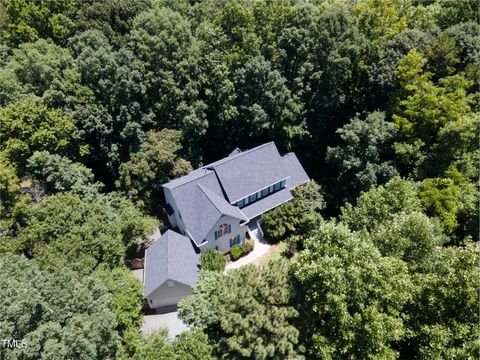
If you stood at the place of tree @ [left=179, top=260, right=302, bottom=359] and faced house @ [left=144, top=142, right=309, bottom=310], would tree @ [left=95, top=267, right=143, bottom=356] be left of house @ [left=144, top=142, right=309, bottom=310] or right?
left

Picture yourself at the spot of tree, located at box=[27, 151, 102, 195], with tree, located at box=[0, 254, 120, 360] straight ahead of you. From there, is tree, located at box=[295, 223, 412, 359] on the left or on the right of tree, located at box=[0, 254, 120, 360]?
left

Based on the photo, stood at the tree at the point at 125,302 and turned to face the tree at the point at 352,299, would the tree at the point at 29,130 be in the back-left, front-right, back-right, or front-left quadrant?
back-left

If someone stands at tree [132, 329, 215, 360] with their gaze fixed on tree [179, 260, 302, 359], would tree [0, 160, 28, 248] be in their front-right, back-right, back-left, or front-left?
back-left

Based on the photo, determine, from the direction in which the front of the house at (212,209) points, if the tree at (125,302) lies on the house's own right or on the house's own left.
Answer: on the house's own right

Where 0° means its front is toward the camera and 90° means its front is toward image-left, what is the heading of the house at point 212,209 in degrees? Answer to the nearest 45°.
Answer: approximately 315°

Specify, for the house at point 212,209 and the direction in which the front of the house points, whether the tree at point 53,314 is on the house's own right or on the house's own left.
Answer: on the house's own right
